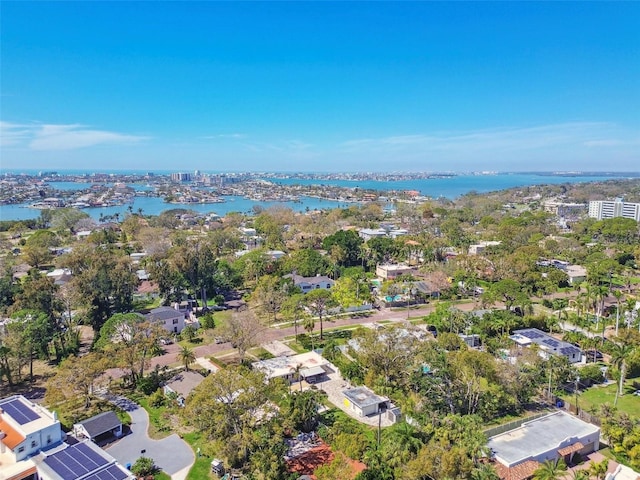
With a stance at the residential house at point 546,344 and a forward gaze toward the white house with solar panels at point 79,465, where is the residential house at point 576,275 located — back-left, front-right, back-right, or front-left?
back-right

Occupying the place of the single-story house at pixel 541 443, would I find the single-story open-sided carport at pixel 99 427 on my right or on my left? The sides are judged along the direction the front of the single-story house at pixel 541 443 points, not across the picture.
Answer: on my right

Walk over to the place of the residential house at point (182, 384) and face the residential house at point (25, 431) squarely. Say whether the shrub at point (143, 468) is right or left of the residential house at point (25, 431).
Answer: left

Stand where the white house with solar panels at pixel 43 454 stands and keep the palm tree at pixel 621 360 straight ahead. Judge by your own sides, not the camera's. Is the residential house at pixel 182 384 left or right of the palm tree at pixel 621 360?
left
